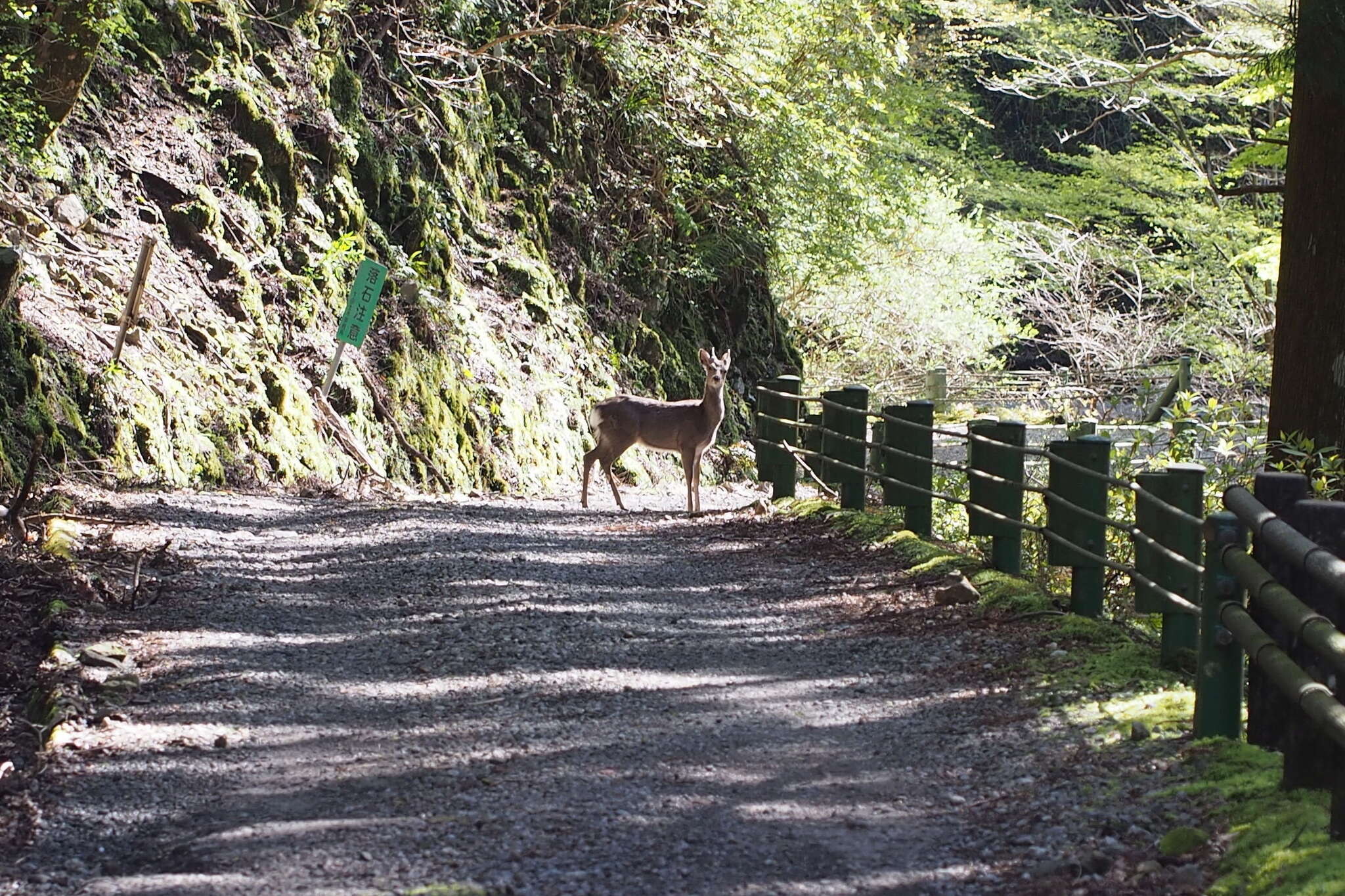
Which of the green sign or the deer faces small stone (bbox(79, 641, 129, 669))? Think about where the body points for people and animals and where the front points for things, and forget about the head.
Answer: the green sign

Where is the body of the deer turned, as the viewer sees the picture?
to the viewer's right

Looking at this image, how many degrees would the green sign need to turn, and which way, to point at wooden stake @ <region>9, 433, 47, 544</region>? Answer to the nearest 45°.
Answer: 0° — it already faces it

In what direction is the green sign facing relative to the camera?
toward the camera

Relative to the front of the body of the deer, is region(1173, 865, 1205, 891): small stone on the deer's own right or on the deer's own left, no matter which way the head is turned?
on the deer's own right

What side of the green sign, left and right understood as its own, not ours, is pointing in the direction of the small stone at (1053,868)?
front

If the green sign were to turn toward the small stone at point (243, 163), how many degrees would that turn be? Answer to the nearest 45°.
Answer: approximately 135° to its right

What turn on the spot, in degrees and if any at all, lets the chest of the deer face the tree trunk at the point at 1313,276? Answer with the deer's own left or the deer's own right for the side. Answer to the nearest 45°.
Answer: approximately 45° to the deer's own right

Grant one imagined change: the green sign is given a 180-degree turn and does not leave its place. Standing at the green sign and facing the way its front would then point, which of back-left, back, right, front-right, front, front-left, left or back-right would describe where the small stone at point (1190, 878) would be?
back

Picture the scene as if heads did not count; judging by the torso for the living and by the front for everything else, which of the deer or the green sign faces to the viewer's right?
the deer

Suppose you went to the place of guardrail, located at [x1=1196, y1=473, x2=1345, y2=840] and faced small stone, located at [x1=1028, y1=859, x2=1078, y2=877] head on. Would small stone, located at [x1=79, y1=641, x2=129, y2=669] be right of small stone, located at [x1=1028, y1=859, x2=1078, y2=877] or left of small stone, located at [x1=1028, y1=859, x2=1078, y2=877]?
right

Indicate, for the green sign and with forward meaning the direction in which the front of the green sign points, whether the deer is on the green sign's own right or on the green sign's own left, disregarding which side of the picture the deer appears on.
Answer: on the green sign's own left

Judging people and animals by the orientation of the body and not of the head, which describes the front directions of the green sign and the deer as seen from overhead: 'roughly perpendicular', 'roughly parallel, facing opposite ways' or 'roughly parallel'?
roughly perpendicular

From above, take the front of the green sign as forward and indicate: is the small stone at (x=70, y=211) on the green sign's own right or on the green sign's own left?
on the green sign's own right

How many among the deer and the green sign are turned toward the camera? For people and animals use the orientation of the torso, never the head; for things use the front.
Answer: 1
